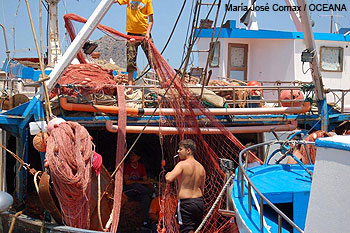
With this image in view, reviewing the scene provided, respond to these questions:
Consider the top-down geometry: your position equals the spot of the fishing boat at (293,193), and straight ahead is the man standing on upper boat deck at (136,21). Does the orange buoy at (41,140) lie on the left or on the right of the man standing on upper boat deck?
left

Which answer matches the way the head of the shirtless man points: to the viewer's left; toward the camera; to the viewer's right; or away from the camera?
to the viewer's left

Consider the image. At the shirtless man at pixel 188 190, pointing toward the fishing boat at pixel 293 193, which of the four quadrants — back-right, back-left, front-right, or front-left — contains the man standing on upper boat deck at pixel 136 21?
back-left

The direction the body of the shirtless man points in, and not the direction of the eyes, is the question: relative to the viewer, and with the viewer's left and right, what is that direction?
facing away from the viewer and to the left of the viewer

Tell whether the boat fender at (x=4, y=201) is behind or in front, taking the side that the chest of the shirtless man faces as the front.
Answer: in front

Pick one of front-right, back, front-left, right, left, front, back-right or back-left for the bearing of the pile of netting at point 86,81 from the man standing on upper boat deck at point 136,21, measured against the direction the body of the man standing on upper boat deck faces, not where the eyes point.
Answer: front-right

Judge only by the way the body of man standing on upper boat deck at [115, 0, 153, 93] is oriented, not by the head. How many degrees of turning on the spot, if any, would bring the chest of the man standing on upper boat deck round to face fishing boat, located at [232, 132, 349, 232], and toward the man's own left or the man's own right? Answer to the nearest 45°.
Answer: approximately 45° to the man's own left

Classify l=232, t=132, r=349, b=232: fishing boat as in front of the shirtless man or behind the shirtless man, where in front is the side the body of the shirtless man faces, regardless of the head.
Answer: behind

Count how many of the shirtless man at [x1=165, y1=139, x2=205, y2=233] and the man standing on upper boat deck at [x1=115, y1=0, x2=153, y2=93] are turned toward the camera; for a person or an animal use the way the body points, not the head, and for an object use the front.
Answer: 1
